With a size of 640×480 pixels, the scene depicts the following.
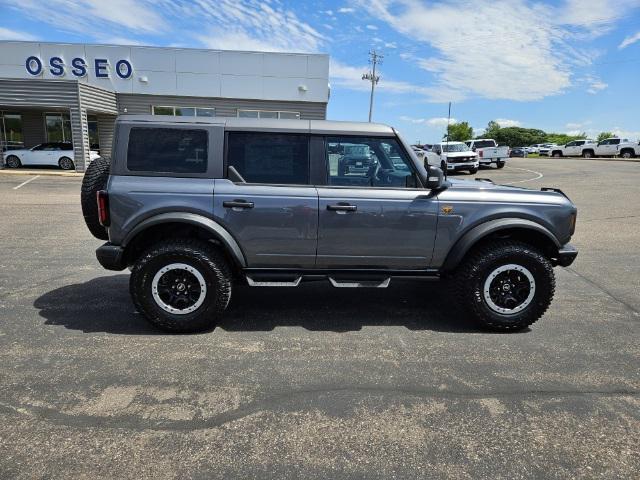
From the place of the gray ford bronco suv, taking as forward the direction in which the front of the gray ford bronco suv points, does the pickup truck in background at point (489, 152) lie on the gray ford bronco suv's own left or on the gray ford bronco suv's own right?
on the gray ford bronco suv's own left

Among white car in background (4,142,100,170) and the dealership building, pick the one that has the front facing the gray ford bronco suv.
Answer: the dealership building

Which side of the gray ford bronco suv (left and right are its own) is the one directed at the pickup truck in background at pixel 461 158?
left

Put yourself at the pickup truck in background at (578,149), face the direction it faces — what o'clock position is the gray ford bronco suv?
The gray ford bronco suv is roughly at 9 o'clock from the pickup truck in background.

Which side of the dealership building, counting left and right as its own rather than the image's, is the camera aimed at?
front

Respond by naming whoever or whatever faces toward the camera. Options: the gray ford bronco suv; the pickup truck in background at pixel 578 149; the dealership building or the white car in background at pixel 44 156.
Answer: the dealership building

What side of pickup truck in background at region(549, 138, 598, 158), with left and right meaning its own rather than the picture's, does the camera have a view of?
left

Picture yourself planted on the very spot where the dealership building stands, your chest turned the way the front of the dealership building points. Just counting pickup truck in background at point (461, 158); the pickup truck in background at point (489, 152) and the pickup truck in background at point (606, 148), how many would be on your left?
3

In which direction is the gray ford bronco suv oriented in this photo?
to the viewer's right

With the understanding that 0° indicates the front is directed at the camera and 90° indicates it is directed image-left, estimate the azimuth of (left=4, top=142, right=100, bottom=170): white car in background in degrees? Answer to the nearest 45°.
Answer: approximately 90°

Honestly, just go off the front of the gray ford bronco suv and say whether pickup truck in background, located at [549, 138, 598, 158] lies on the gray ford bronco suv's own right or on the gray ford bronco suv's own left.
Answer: on the gray ford bronco suv's own left

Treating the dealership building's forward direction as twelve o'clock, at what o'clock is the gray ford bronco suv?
The gray ford bronco suv is roughly at 12 o'clock from the dealership building.

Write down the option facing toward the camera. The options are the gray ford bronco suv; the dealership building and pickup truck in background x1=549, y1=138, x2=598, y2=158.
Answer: the dealership building

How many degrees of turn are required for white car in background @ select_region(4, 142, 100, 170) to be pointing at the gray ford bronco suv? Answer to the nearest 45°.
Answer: approximately 90° to its left

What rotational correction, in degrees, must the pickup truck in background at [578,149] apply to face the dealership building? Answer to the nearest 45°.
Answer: approximately 45° to its left
